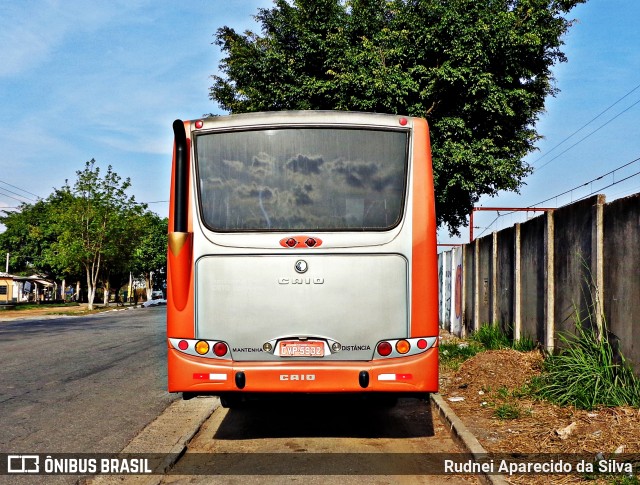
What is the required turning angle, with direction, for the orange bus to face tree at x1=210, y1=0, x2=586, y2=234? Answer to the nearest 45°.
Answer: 0° — it already faces it

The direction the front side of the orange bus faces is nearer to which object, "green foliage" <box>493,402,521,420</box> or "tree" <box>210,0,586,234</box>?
the tree

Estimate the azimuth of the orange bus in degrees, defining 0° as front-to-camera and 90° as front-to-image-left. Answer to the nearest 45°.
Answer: approximately 180°

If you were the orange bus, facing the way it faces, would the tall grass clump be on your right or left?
on your right
